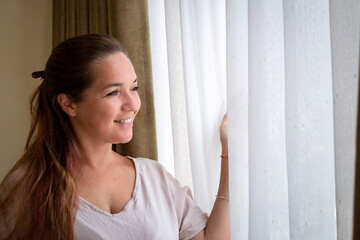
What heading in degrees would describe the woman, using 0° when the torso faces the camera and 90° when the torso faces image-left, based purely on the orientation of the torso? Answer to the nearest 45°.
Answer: approximately 315°
